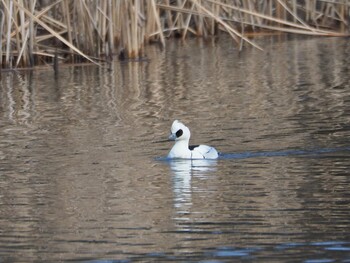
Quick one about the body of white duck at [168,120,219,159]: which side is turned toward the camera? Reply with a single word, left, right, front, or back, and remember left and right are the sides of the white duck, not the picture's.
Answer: left
